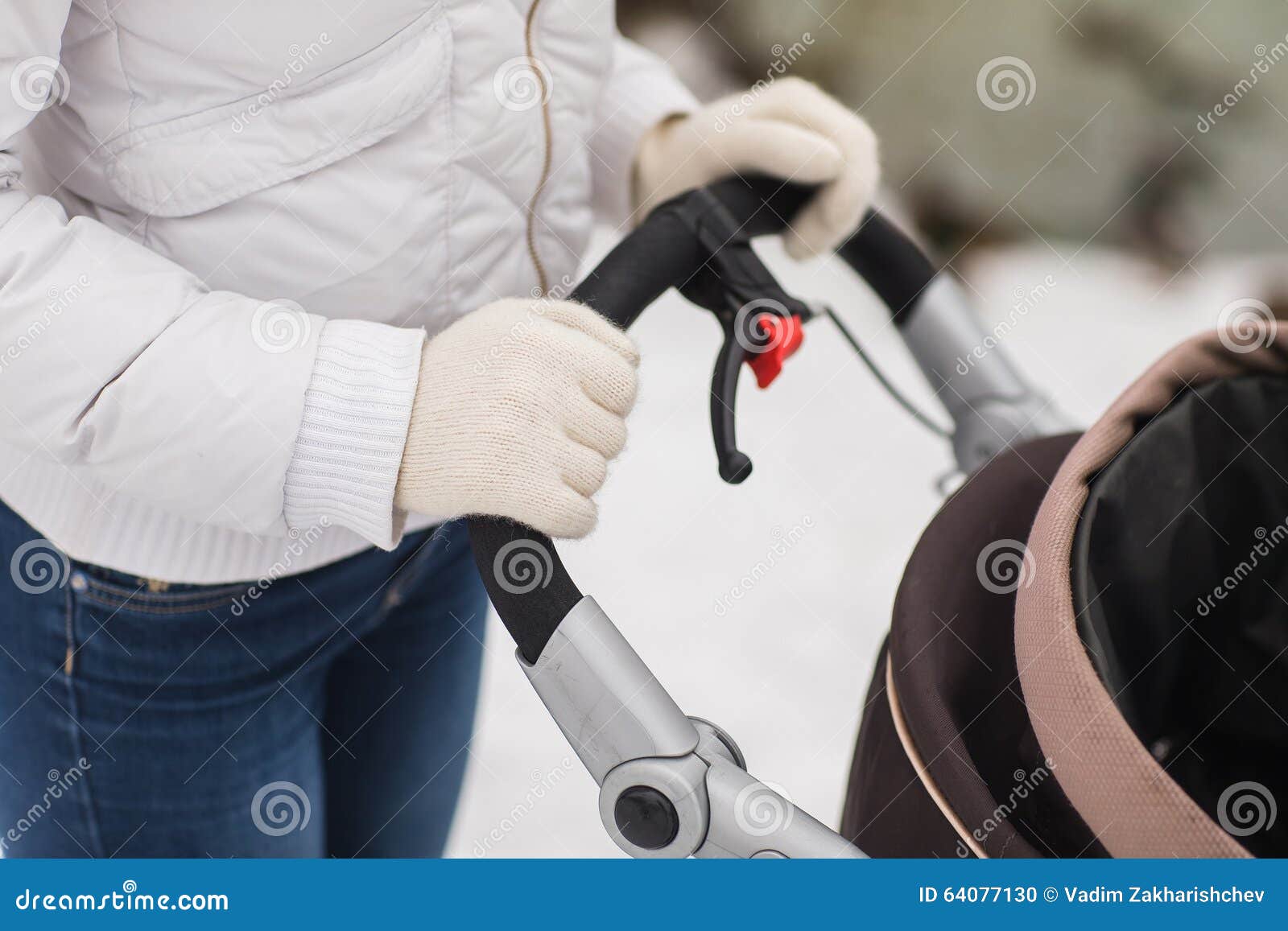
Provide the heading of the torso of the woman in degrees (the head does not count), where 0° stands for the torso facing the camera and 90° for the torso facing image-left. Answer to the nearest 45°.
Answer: approximately 315°
